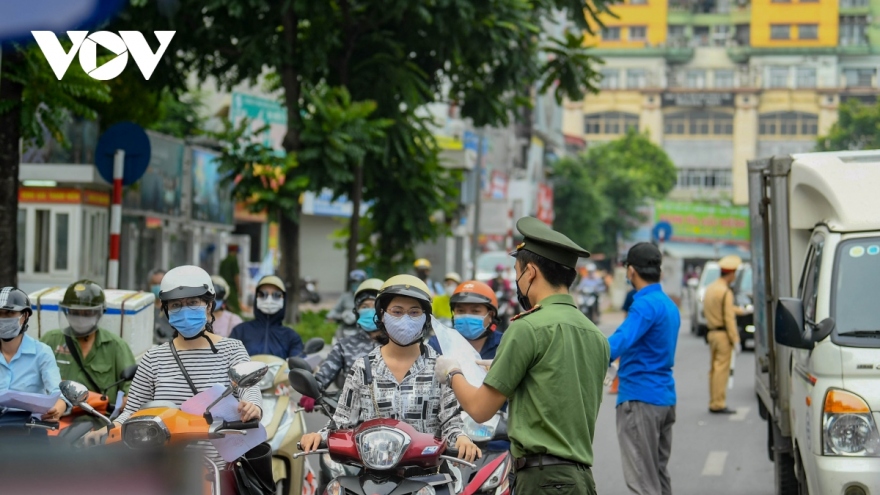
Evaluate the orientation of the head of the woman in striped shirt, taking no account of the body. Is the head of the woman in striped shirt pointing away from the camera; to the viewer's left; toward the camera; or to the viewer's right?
toward the camera

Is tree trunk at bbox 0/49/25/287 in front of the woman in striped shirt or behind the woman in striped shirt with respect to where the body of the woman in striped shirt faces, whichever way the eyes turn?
behind

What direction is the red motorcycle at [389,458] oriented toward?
toward the camera

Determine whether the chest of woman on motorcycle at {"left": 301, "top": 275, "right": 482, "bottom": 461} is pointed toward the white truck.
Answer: no

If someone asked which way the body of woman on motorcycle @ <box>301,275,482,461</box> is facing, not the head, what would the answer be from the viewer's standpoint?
toward the camera

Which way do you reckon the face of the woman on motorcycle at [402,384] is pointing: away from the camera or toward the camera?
toward the camera

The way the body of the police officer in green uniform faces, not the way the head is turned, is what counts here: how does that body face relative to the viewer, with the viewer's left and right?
facing away from the viewer and to the left of the viewer

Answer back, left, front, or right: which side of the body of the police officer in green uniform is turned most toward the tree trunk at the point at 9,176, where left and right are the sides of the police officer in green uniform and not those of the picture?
front

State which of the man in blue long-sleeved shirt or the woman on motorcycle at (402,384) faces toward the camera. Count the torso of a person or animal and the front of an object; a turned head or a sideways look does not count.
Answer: the woman on motorcycle

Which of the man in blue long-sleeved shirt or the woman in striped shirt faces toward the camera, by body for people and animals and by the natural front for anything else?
the woman in striped shirt

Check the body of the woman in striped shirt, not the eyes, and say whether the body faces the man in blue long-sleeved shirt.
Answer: no

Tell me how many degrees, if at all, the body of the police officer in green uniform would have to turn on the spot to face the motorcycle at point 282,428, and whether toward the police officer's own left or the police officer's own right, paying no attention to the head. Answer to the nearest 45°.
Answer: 0° — they already face it

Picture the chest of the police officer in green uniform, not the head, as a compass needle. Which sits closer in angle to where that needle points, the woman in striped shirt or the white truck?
the woman in striped shirt

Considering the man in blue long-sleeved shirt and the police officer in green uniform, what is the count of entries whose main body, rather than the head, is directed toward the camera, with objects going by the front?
0

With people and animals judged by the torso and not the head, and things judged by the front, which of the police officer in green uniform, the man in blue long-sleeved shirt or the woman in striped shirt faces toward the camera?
the woman in striped shirt

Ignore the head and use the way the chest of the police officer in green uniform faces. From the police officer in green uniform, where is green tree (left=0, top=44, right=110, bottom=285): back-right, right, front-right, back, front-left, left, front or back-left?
front
